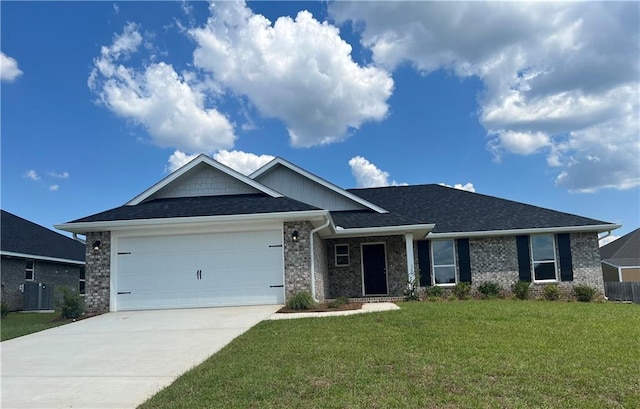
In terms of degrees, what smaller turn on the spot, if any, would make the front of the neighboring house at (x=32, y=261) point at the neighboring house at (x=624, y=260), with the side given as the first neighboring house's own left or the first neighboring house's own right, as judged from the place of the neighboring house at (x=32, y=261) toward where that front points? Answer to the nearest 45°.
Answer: approximately 135° to the first neighboring house's own left

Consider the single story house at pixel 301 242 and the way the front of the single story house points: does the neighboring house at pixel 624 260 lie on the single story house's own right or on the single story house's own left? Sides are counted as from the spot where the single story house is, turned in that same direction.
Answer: on the single story house's own left

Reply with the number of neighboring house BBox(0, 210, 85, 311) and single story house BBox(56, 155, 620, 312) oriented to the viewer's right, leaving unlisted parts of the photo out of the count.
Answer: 0

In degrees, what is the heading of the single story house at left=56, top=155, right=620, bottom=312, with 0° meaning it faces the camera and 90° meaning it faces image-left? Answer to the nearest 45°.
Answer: approximately 0°

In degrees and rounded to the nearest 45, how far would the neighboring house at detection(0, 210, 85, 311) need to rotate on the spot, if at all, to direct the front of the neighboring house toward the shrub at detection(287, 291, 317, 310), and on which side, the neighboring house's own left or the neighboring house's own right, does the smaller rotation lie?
approximately 90° to the neighboring house's own left

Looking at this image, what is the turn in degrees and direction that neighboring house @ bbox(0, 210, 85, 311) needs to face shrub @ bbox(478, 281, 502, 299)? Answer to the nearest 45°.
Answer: approximately 90° to its left

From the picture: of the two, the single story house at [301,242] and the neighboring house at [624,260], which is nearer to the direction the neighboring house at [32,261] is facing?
the single story house

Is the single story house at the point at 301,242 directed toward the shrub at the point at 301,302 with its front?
yes

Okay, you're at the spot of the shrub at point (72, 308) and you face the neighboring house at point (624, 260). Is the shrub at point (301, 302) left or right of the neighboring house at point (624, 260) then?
right

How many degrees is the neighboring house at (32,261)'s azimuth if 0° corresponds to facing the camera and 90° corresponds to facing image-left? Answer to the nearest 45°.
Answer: approximately 45°
